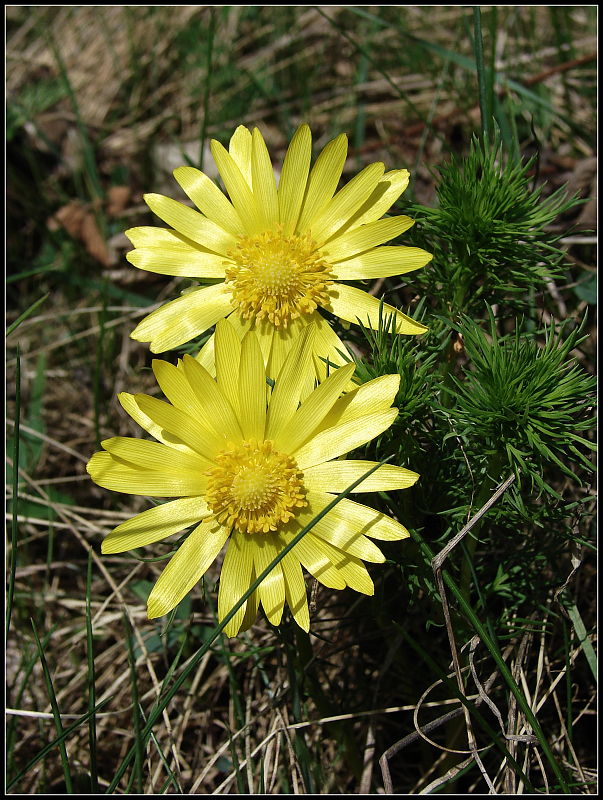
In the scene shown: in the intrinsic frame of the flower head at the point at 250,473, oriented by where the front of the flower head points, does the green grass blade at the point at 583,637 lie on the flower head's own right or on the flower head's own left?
on the flower head's own left

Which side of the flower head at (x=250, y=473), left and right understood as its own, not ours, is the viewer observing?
front
